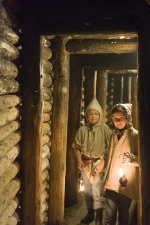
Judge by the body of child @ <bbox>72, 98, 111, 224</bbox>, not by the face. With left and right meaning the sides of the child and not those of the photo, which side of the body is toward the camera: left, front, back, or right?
front

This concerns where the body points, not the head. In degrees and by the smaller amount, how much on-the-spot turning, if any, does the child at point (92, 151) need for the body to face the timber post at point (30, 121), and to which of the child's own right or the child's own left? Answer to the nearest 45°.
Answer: approximately 45° to the child's own right

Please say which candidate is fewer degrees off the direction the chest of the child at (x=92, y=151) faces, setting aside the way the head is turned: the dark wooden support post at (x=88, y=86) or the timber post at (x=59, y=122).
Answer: the timber post

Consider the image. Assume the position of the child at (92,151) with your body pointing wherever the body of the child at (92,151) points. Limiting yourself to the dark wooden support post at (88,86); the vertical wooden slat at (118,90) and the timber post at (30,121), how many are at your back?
2

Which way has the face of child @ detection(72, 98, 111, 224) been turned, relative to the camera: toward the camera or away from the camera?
toward the camera

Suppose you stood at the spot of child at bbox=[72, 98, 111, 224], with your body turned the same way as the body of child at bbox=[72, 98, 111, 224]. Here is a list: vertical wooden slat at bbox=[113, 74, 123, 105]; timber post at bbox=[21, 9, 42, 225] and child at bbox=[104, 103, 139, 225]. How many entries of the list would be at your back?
1

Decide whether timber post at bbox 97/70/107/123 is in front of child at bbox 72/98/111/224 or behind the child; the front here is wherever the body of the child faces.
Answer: behind

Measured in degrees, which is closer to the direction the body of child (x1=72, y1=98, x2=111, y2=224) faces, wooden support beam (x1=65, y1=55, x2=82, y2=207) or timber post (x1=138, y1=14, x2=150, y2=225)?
the timber post

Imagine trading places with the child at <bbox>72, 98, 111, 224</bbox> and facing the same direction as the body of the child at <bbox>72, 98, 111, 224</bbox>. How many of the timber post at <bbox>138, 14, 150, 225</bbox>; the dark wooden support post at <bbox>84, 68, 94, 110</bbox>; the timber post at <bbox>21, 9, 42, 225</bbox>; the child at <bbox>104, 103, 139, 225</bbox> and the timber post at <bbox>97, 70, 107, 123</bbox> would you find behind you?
2

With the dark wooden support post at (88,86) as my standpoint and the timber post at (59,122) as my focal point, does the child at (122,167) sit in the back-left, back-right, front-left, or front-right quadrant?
front-left

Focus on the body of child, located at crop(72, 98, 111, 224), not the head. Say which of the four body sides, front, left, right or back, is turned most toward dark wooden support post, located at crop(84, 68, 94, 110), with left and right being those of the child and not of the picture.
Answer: back

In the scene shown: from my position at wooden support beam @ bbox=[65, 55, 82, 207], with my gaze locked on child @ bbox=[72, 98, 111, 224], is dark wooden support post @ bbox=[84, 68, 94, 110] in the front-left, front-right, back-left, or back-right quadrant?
back-left

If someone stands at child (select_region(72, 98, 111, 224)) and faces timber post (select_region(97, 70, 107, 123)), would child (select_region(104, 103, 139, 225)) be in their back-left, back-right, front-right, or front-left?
back-right

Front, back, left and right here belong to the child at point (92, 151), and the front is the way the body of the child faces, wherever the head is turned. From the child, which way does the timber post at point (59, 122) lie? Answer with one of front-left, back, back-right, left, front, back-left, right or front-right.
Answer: front-right

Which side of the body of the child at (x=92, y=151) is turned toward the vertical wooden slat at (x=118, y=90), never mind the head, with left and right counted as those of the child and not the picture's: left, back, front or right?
back

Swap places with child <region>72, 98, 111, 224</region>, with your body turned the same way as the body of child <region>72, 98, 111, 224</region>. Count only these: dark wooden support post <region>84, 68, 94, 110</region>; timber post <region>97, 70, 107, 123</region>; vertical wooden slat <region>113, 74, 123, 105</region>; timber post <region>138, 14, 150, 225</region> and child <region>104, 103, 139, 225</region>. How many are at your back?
3
